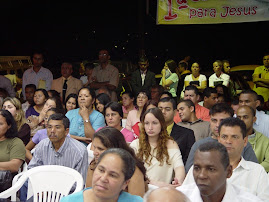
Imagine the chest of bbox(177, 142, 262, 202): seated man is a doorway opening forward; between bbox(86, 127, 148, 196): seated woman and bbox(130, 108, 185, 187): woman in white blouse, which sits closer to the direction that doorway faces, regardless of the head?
the seated woman

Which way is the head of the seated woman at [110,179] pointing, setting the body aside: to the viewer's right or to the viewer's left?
to the viewer's left

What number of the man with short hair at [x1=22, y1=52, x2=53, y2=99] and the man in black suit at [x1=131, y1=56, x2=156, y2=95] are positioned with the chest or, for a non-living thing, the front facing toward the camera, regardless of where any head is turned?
2

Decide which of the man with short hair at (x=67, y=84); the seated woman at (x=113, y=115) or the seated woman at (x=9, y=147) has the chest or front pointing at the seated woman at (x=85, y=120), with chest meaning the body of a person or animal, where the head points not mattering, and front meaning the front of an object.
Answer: the man with short hair

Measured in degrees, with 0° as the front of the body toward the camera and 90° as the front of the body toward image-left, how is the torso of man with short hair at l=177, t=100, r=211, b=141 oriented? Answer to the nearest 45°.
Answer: approximately 45°

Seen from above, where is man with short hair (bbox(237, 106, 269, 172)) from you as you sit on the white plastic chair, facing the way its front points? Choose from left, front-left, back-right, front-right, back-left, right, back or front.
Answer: back-left

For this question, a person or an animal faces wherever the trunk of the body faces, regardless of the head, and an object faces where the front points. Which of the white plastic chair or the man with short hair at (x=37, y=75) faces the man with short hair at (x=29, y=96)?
the man with short hair at (x=37, y=75)

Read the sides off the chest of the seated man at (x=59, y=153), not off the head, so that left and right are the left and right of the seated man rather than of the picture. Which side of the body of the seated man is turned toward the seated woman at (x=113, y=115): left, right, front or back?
back

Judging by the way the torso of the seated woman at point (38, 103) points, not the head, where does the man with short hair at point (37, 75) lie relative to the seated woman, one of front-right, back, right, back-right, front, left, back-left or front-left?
back-right

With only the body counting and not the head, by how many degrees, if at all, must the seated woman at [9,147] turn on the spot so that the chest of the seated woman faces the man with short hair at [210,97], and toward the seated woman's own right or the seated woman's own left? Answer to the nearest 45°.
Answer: approximately 180°

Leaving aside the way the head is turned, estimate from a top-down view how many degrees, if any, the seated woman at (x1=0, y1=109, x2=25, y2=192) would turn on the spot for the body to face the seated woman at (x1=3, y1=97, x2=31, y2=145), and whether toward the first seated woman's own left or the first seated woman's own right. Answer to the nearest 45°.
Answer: approximately 135° to the first seated woman's own right
